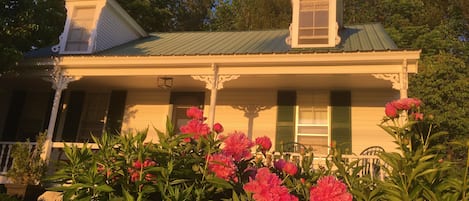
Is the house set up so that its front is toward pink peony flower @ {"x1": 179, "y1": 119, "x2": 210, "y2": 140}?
yes

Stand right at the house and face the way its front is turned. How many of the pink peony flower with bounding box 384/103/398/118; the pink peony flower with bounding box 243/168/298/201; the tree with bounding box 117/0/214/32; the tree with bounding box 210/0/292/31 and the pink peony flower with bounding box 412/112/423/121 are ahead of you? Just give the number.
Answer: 3

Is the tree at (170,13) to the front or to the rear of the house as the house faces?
to the rear

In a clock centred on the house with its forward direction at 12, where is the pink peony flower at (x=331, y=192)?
The pink peony flower is roughly at 12 o'clock from the house.

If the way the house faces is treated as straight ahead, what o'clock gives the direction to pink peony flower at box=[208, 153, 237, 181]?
The pink peony flower is roughly at 12 o'clock from the house.

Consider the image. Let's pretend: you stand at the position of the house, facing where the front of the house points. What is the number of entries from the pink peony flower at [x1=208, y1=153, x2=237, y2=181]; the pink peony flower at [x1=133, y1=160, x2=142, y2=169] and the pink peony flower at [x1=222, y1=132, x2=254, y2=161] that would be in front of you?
3

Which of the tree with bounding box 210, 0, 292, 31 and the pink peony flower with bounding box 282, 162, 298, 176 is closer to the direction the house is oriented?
the pink peony flower

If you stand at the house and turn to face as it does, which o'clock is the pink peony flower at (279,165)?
The pink peony flower is roughly at 12 o'clock from the house.

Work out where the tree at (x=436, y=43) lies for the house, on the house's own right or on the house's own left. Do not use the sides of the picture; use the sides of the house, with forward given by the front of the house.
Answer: on the house's own left

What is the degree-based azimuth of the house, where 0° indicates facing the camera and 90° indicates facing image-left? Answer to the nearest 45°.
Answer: approximately 0°

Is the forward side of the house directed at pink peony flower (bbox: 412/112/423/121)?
yes

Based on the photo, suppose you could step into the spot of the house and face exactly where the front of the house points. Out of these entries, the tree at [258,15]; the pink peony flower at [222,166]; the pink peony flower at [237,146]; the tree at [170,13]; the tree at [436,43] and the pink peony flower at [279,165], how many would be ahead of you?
3

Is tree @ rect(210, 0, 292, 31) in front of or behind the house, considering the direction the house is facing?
behind

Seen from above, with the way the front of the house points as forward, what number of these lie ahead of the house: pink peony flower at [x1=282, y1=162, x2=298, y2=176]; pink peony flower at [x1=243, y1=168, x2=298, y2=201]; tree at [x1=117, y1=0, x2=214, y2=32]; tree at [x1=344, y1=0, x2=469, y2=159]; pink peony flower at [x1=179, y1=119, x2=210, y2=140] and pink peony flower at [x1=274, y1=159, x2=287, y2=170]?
4
